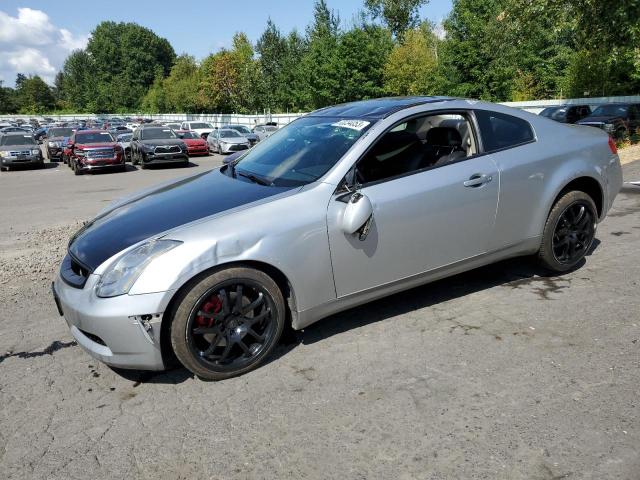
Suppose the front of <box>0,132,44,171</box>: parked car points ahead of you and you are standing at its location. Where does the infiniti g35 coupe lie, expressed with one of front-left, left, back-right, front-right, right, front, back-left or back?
front

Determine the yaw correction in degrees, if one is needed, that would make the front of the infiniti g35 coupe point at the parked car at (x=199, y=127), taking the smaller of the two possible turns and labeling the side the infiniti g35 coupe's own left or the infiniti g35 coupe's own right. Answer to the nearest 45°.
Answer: approximately 135° to the infiniti g35 coupe's own right

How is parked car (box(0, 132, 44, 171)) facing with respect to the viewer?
toward the camera

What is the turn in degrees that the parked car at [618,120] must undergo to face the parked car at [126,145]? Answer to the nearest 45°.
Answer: approximately 45° to its right

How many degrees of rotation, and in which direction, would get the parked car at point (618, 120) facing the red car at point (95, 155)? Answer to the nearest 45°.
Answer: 0° — it already faces it

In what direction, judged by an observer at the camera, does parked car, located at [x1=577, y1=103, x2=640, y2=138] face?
facing the viewer and to the left of the viewer

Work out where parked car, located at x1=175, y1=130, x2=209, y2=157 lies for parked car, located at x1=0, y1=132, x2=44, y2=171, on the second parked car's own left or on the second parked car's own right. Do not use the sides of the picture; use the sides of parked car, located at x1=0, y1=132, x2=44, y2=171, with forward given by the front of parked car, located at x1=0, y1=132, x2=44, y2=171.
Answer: on the second parked car's own left

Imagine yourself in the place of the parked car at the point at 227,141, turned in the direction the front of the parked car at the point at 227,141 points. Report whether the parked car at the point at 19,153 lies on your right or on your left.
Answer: on your right

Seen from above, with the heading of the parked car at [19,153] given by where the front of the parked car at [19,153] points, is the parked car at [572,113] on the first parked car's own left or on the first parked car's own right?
on the first parked car's own left

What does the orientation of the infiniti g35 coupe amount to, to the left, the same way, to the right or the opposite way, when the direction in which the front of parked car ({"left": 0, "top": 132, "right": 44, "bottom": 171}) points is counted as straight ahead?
to the right

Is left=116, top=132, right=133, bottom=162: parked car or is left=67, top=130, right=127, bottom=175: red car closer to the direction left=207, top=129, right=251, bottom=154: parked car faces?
the red car

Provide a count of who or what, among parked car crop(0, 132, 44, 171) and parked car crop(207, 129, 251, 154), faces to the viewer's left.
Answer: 0

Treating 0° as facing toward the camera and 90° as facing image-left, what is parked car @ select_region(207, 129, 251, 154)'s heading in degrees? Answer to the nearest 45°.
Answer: approximately 315°

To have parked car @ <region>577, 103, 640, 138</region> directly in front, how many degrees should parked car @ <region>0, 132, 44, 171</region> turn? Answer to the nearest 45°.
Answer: approximately 45° to its left

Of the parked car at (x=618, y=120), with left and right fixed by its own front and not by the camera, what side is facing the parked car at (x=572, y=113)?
right
